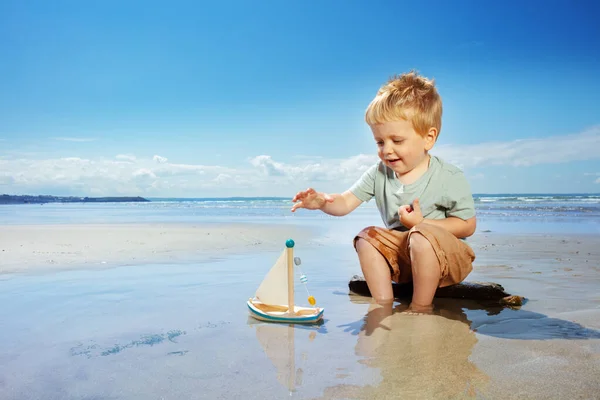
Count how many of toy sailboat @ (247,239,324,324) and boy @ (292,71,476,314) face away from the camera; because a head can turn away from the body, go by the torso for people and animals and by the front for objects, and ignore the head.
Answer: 0

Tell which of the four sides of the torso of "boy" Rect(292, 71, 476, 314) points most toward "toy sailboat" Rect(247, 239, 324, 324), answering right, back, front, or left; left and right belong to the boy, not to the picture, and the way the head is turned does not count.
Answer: front

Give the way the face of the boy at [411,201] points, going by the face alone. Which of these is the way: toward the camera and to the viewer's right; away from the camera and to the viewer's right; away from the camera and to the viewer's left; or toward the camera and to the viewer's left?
toward the camera and to the viewer's left

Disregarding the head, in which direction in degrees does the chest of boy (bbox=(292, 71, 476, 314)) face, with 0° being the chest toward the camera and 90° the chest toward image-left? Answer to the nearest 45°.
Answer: approximately 45°
